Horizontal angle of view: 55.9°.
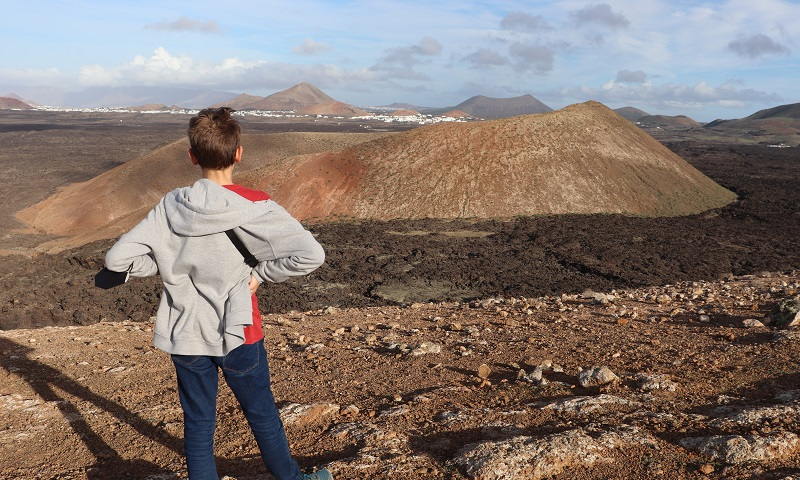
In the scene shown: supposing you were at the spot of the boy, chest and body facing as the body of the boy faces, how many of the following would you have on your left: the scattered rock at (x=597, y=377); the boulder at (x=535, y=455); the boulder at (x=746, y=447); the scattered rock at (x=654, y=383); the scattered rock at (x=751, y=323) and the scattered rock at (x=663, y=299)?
0

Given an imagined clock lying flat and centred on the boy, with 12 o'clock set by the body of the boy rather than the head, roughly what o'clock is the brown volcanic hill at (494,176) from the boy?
The brown volcanic hill is roughly at 1 o'clock from the boy.

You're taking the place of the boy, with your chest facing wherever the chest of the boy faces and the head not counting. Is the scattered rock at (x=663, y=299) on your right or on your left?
on your right

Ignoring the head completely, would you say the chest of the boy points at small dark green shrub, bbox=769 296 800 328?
no

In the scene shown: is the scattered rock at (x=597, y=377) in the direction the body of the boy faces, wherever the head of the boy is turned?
no

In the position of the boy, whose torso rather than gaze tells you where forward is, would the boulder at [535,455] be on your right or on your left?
on your right

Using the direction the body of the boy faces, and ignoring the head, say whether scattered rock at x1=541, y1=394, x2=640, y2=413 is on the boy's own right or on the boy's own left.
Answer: on the boy's own right

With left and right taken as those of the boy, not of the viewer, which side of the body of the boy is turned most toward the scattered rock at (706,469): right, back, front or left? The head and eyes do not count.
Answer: right

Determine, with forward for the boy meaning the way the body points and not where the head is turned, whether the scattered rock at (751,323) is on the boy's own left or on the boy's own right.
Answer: on the boy's own right

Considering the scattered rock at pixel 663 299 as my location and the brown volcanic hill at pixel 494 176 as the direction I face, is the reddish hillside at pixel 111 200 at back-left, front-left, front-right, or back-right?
front-left

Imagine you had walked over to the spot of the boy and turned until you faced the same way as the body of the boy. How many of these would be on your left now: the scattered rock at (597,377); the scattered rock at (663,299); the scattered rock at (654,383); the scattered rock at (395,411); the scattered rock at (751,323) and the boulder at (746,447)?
0

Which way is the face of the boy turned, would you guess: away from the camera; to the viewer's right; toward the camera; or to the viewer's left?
away from the camera

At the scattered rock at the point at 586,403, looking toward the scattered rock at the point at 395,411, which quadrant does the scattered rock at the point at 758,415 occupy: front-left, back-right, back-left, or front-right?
back-left

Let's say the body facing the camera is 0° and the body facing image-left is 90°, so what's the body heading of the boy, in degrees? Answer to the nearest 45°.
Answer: approximately 180°

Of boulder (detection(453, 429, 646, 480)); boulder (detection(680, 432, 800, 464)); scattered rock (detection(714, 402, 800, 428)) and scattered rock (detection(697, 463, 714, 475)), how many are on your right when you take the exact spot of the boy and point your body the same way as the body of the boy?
4
